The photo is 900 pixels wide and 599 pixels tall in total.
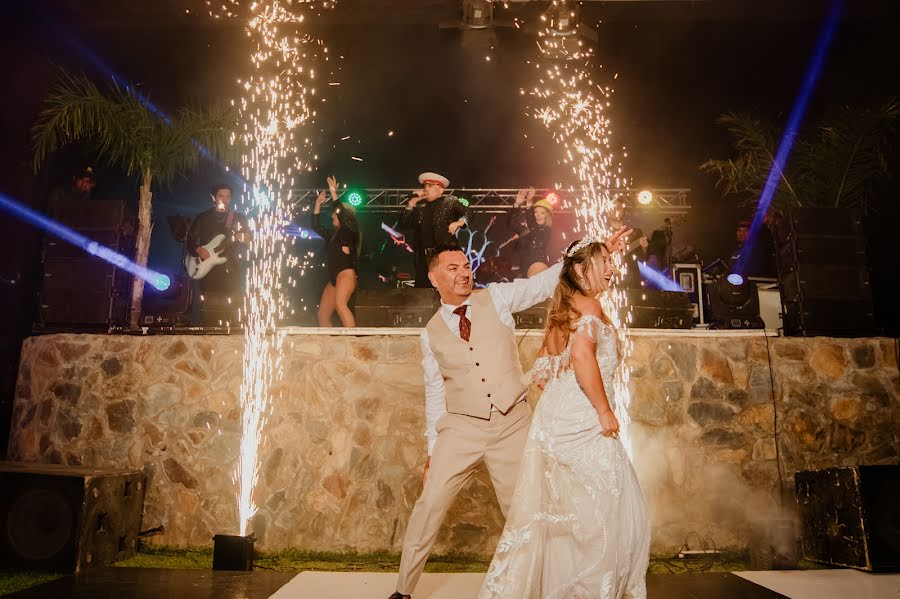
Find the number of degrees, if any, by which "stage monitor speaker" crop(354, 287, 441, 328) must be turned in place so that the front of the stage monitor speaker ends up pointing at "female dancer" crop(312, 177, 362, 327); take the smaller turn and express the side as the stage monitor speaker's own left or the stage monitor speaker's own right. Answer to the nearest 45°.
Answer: approximately 45° to the stage monitor speaker's own left

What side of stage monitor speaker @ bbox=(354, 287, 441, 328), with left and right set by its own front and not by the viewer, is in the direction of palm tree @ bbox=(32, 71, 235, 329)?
left

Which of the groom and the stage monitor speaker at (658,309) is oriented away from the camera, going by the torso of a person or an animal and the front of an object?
the stage monitor speaker

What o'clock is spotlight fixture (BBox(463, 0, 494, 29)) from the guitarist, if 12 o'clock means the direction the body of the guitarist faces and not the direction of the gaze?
The spotlight fixture is roughly at 10 o'clock from the guitarist.

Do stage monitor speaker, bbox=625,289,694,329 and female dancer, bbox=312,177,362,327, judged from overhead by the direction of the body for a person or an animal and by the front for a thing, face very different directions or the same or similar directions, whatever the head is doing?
very different directions

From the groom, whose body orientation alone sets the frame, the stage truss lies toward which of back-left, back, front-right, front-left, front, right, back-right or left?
back

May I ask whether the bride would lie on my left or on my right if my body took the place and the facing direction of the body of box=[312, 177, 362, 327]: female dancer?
on my left

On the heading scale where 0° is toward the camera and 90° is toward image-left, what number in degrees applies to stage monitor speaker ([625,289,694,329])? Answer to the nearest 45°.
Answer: approximately 180°

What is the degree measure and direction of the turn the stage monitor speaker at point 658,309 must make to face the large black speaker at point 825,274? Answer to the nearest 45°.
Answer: approximately 135° to its right
